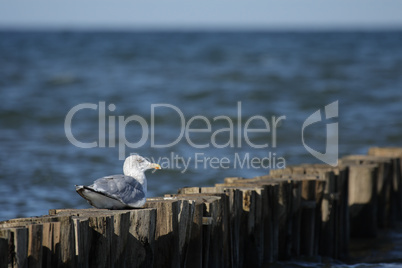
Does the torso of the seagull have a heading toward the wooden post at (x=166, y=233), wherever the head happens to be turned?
yes

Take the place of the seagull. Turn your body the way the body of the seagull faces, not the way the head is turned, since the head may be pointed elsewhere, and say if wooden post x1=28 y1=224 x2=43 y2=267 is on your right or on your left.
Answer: on your right

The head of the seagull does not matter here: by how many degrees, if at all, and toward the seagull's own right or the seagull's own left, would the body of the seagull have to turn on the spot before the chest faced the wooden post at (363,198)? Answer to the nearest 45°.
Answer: approximately 45° to the seagull's own left

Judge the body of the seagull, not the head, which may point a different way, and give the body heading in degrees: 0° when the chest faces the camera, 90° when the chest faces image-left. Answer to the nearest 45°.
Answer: approximately 270°

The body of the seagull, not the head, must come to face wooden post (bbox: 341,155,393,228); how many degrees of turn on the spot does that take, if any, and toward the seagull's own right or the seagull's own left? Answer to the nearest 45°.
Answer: approximately 45° to the seagull's own left

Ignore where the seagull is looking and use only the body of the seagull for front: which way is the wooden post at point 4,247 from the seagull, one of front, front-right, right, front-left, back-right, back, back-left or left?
back-right
